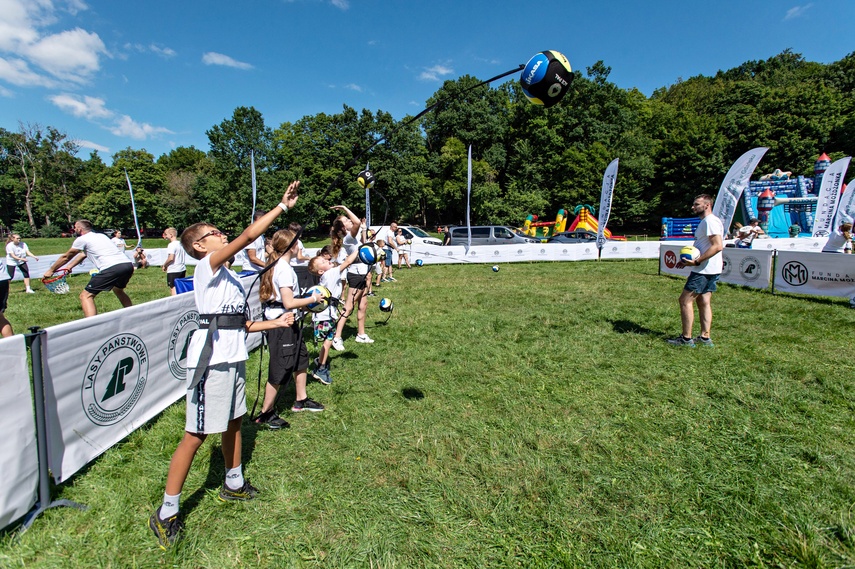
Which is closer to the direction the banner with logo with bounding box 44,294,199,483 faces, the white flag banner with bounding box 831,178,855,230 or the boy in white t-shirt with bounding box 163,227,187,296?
the white flag banner

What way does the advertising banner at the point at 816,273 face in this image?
toward the camera

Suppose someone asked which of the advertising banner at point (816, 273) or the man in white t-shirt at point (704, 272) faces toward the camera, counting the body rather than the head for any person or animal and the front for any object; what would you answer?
the advertising banner

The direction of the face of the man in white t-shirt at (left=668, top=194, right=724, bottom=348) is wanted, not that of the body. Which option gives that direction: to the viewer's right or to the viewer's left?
to the viewer's left

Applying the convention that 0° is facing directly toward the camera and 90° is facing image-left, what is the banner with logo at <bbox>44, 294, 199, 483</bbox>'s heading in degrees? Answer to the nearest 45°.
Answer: approximately 315°

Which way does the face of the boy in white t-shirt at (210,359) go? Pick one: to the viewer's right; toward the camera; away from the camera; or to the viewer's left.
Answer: to the viewer's right

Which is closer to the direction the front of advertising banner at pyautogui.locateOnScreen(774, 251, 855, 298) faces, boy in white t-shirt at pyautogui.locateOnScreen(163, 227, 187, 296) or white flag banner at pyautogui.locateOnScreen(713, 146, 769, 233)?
the boy in white t-shirt

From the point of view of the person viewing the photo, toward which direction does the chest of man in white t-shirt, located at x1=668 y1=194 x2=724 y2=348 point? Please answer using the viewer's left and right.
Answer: facing to the left of the viewer

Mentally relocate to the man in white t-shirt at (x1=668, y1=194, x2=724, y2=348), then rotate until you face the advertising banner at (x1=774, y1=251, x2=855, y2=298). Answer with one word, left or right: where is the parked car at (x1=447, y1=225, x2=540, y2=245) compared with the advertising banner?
left

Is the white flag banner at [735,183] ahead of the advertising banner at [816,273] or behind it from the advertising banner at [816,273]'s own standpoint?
behind

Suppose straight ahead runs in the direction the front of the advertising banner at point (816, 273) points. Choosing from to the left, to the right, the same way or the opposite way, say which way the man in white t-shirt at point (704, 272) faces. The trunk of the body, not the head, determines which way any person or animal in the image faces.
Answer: to the right

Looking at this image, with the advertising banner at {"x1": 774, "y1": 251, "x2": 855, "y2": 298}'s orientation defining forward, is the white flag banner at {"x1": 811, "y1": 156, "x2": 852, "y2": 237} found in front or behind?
behind
